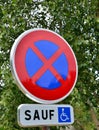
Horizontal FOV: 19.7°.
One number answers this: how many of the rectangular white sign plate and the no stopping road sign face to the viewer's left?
0

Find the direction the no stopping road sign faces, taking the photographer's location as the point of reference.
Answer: facing the viewer and to the right of the viewer

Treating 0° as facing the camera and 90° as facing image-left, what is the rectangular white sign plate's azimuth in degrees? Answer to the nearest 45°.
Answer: approximately 315°

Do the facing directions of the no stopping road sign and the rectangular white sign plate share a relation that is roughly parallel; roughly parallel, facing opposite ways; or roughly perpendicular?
roughly parallel
